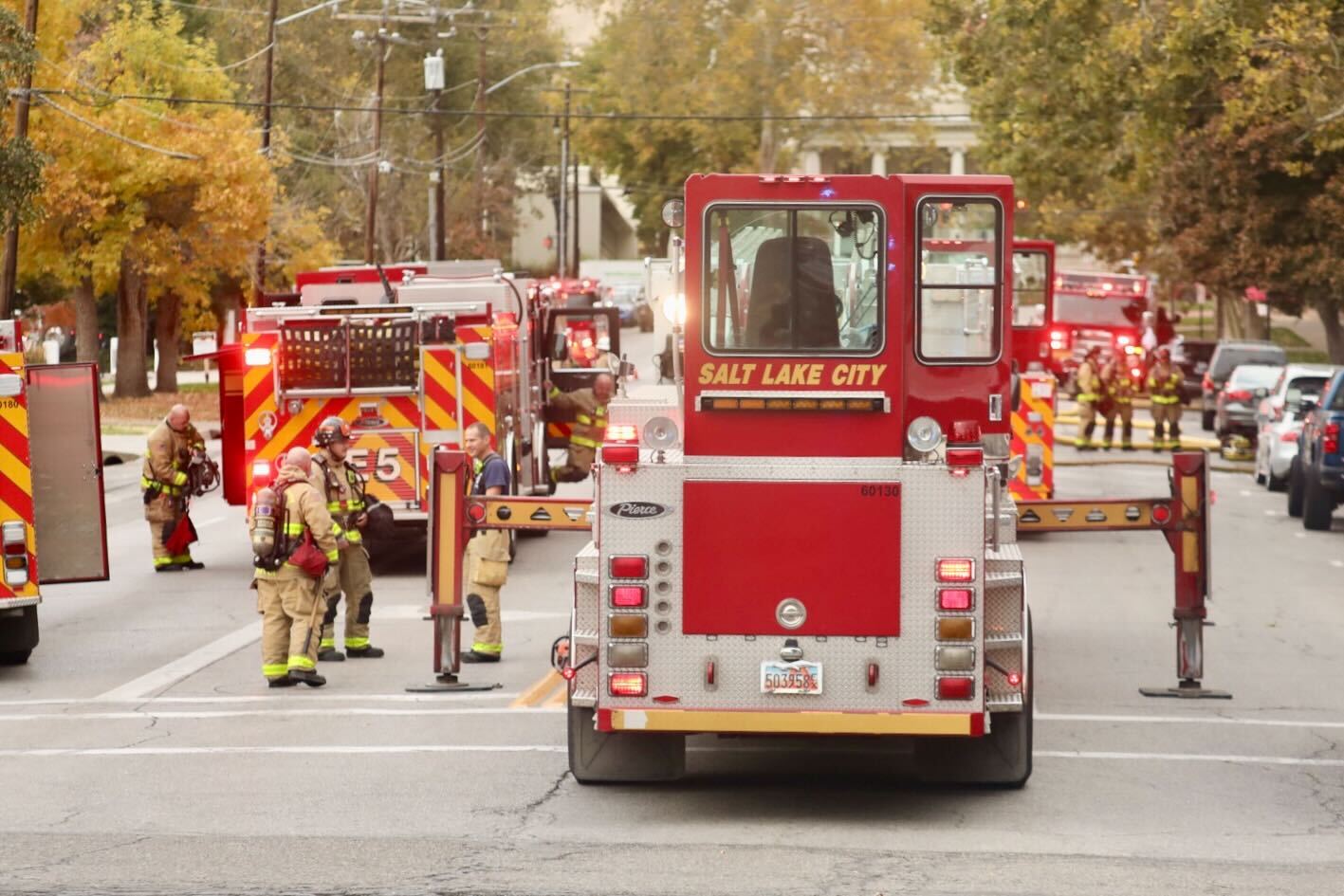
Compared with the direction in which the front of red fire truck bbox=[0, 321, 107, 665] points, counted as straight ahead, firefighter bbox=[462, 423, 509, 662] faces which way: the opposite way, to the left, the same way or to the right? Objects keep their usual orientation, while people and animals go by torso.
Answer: to the left

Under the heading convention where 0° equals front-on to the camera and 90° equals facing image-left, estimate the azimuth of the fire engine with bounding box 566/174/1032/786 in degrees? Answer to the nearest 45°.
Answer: approximately 180°

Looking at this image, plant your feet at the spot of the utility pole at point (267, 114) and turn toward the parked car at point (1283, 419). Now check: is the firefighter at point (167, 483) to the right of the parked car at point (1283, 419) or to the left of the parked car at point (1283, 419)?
right

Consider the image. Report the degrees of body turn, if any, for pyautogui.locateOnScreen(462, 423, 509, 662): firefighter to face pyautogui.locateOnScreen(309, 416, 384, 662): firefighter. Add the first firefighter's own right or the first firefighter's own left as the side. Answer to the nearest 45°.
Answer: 0° — they already face them

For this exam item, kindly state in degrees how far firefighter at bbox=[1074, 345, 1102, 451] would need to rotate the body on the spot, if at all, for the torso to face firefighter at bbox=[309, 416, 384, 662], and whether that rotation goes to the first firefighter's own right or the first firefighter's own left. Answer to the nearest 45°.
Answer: approximately 90° to the first firefighter's own right

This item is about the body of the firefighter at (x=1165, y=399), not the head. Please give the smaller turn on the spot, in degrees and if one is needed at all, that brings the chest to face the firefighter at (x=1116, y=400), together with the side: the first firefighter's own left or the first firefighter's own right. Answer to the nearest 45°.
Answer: approximately 135° to the first firefighter's own right

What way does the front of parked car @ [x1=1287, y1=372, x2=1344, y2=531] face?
away from the camera

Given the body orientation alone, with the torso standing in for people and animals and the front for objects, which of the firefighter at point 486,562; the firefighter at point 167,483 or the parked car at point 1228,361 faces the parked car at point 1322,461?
the firefighter at point 167,483

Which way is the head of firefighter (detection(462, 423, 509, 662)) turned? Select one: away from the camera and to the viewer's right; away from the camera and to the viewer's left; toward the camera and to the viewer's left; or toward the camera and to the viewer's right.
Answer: toward the camera and to the viewer's left

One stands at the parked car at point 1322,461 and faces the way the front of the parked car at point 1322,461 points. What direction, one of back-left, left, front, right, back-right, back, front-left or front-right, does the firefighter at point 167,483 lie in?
back-left
